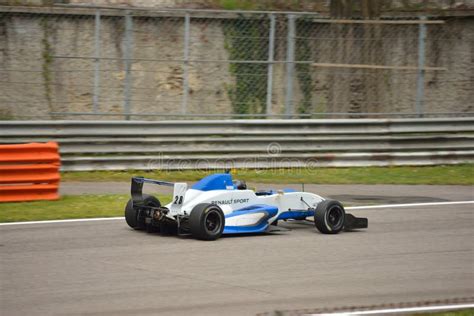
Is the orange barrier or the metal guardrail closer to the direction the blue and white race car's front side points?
the metal guardrail

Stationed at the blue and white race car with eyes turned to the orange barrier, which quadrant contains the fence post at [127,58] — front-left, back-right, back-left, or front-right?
front-right

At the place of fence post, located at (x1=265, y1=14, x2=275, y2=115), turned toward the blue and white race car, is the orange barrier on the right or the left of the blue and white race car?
right

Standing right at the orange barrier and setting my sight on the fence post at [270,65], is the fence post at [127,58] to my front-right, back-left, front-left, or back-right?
front-left

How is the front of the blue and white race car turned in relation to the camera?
facing away from the viewer and to the right of the viewer

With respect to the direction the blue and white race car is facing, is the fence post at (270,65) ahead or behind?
ahead

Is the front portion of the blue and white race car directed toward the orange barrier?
no

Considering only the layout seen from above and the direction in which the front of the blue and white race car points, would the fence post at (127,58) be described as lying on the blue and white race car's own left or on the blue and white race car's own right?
on the blue and white race car's own left

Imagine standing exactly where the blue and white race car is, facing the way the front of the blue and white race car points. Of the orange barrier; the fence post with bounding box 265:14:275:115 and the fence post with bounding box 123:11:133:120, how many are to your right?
0

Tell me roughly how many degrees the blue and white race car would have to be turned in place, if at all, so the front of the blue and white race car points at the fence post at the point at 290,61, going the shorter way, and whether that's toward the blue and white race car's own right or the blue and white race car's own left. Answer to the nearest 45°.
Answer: approximately 45° to the blue and white race car's own left

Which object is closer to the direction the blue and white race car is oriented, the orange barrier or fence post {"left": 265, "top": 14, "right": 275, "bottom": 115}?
the fence post
